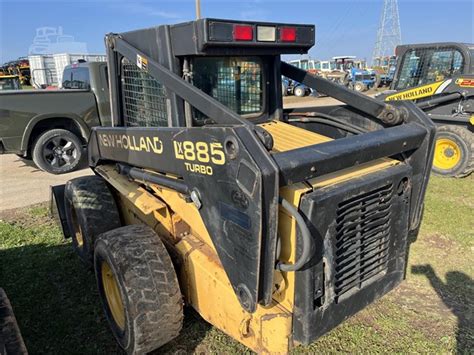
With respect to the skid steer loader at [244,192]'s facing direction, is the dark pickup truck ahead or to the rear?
ahead

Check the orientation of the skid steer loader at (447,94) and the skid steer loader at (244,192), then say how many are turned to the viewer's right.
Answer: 0

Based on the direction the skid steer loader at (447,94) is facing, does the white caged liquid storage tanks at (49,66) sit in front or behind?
in front

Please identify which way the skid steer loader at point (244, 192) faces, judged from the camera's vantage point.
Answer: facing away from the viewer and to the left of the viewer

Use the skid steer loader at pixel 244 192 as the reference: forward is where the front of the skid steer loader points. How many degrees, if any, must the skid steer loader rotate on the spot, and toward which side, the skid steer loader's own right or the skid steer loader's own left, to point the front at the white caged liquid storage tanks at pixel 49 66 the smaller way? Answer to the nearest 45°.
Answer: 0° — it already faces it

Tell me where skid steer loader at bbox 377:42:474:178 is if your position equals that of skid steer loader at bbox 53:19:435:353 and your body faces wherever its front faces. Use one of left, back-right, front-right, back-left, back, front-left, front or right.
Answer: right

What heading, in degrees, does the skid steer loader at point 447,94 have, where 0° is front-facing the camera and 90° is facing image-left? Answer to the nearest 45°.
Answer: approximately 90°
